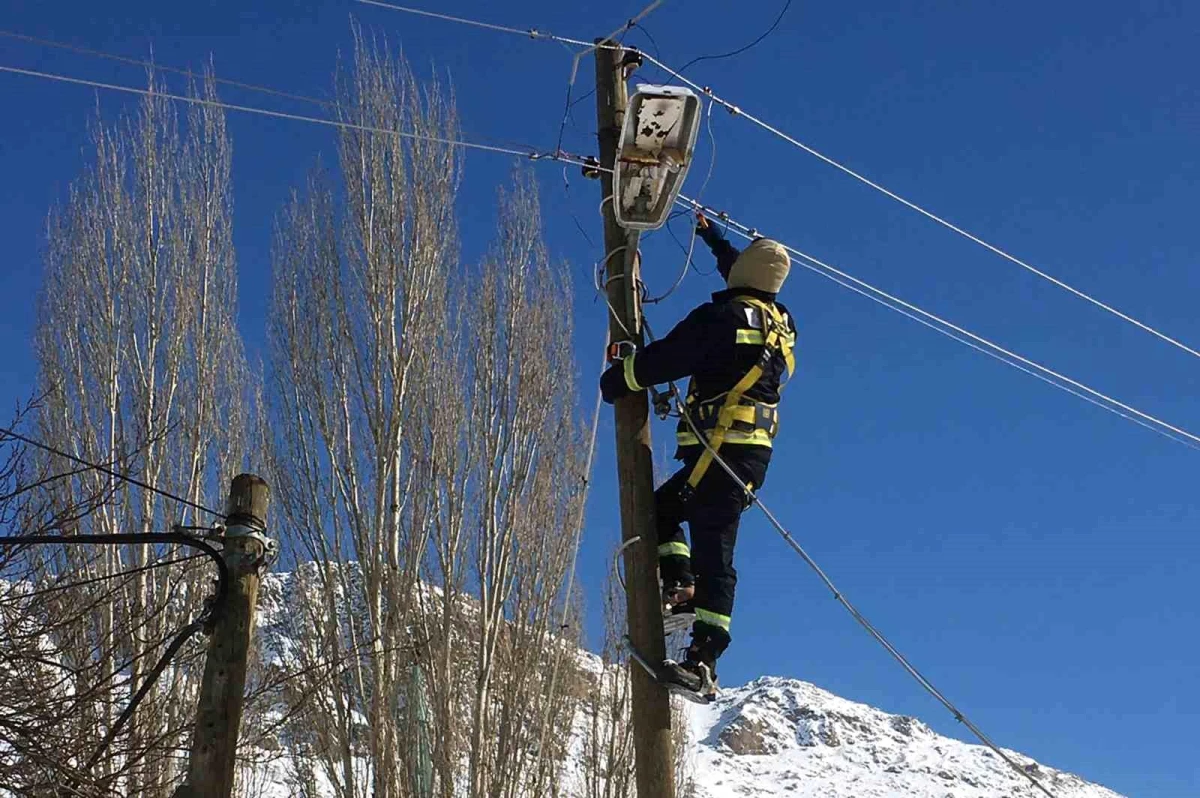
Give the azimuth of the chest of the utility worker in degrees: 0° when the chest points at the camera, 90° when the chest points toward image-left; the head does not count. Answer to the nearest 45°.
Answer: approximately 135°

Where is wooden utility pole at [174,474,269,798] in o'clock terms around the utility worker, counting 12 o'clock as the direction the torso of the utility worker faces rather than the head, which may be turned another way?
The wooden utility pole is roughly at 11 o'clock from the utility worker.
